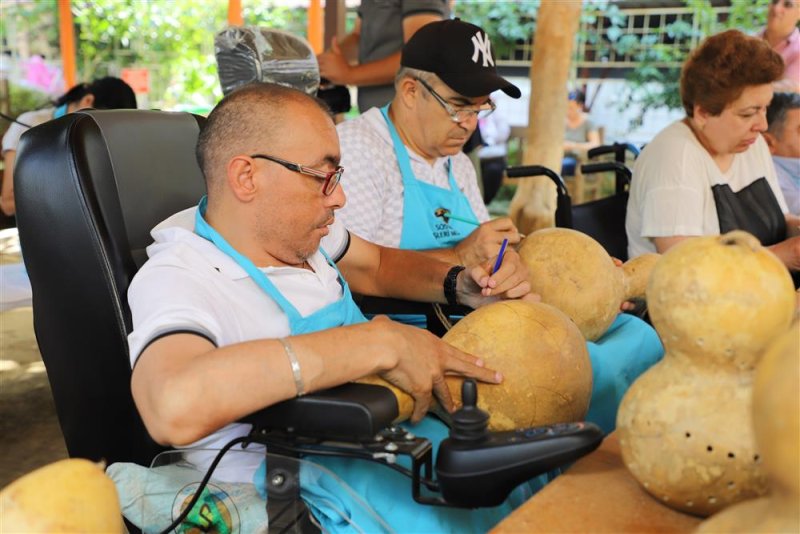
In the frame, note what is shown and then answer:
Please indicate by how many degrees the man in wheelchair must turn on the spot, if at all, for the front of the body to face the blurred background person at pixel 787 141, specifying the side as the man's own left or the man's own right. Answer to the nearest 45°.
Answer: approximately 90° to the man's own left

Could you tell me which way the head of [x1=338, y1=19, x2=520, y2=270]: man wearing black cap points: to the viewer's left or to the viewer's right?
to the viewer's right

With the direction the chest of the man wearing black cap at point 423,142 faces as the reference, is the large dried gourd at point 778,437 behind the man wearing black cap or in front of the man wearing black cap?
in front

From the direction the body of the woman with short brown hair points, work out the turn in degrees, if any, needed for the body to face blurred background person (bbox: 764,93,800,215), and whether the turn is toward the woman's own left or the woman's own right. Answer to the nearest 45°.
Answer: approximately 135° to the woman's own left

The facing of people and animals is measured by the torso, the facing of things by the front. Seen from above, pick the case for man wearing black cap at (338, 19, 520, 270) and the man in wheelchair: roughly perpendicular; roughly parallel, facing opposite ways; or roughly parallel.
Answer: roughly parallel

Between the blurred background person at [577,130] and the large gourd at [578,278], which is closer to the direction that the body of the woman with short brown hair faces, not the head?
the large gourd

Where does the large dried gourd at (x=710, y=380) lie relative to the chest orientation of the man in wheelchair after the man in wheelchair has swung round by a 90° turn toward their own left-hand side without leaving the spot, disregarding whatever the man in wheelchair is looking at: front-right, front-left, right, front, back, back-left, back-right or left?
right

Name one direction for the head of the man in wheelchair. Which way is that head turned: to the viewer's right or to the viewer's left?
to the viewer's right

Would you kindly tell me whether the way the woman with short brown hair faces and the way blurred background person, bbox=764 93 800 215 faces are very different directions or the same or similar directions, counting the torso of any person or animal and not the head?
same or similar directions

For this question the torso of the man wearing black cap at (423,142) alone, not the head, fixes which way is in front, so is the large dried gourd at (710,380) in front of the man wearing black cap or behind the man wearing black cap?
in front

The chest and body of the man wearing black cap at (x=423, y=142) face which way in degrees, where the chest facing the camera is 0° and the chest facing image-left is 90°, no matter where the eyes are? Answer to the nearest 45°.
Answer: approximately 315°

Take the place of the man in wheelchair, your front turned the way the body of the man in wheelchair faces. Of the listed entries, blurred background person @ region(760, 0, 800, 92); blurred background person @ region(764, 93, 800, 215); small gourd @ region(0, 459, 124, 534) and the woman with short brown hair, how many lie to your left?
3
